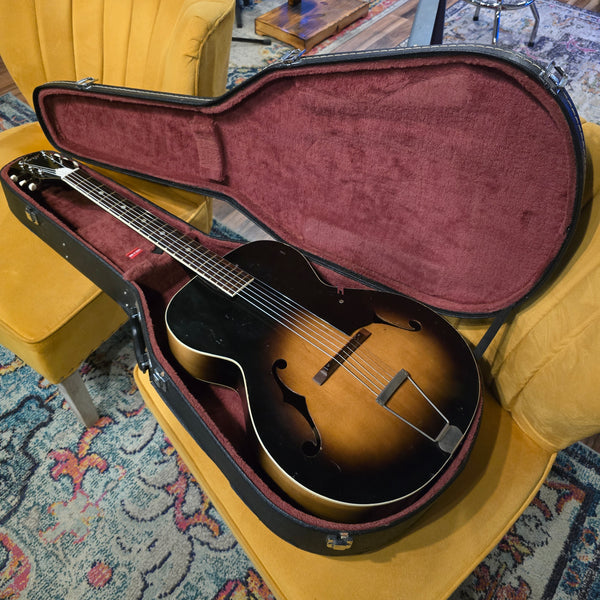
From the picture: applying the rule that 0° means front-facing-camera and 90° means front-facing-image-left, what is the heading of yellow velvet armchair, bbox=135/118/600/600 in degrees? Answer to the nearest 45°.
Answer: approximately 45°

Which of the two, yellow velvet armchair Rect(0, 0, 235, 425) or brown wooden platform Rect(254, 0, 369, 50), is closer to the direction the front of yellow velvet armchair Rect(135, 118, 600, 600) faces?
the yellow velvet armchair

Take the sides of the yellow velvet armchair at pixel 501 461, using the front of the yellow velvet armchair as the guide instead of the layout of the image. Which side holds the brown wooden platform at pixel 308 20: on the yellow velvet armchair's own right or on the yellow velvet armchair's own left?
on the yellow velvet armchair's own right

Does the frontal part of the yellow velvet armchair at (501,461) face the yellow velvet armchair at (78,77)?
no
